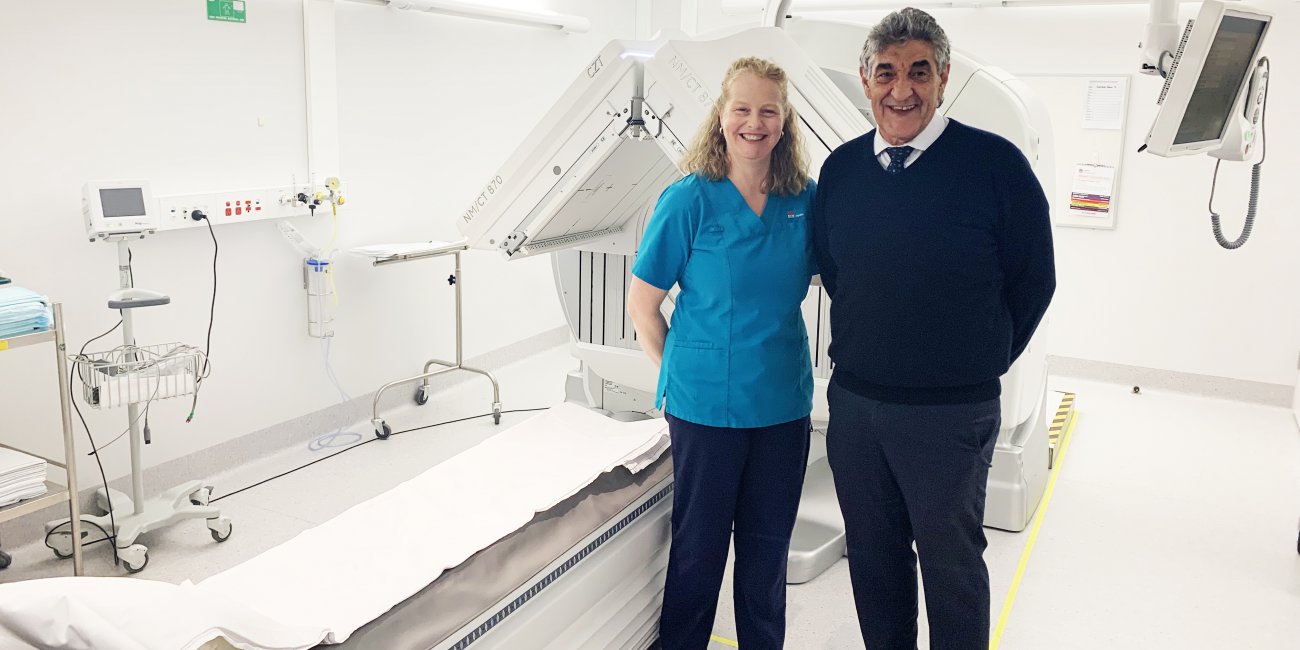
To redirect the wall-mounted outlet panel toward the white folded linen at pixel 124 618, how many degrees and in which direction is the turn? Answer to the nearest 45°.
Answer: approximately 45° to its right

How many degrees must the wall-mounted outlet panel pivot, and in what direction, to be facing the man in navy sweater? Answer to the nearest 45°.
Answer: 0° — it already faces them

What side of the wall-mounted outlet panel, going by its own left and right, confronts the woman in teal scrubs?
front

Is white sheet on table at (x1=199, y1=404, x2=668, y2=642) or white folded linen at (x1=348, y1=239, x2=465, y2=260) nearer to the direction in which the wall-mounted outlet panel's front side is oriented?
the white sheet on table

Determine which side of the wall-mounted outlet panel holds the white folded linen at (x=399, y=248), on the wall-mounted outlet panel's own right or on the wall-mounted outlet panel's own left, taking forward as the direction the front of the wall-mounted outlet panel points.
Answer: on the wall-mounted outlet panel's own left

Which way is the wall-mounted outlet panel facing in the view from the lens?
facing the viewer and to the right of the viewer

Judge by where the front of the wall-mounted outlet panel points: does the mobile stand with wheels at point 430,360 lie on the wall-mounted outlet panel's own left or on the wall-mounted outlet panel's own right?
on the wall-mounted outlet panel's own left
